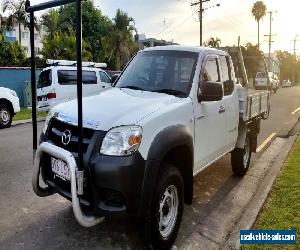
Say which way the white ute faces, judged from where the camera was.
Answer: facing the viewer and to the left of the viewer

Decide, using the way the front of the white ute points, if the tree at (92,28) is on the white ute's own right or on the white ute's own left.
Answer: on the white ute's own right

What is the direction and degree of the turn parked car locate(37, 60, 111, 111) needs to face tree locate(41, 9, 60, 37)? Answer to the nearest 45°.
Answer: approximately 45° to its left

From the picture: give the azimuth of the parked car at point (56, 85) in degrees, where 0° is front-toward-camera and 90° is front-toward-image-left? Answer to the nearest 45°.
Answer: approximately 225°

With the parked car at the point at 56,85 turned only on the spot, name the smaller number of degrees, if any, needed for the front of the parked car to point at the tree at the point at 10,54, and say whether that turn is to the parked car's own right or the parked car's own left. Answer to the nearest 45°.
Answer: approximately 45° to the parked car's own left

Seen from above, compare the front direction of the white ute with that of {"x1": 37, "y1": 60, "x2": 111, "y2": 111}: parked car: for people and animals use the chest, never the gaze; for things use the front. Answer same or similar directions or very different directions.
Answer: very different directions

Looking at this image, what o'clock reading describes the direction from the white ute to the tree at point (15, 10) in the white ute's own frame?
The tree is roughly at 4 o'clock from the white ute.

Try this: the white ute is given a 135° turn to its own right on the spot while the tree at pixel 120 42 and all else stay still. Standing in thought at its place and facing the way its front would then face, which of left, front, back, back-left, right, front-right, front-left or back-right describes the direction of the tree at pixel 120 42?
front

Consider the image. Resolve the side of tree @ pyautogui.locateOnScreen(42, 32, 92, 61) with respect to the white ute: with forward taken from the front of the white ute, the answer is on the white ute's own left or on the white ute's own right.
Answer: on the white ute's own right
